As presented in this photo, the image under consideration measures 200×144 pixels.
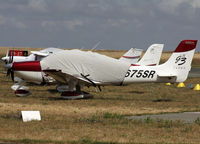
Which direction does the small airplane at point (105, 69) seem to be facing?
to the viewer's left

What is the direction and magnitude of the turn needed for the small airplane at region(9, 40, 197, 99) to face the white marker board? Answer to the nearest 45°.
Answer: approximately 90° to its left
